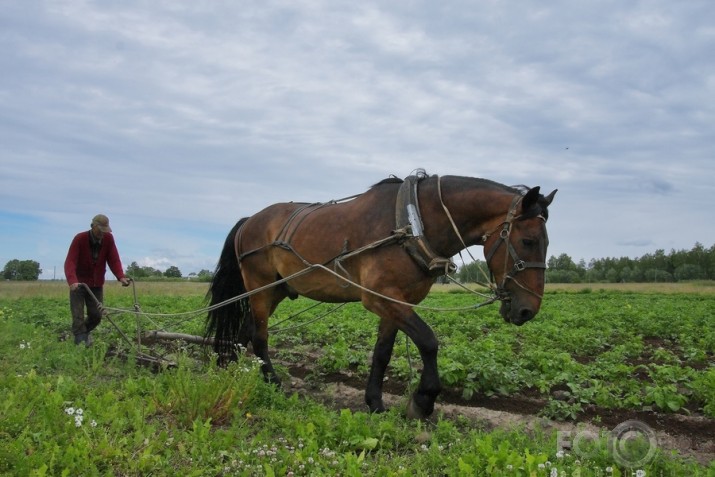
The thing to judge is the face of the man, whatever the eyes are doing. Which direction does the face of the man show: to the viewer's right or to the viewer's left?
to the viewer's right

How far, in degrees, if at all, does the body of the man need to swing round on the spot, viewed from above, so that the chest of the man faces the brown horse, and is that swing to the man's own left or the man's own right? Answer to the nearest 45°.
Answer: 0° — they already face it

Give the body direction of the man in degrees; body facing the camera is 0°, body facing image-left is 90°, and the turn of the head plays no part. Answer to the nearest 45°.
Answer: approximately 315°
